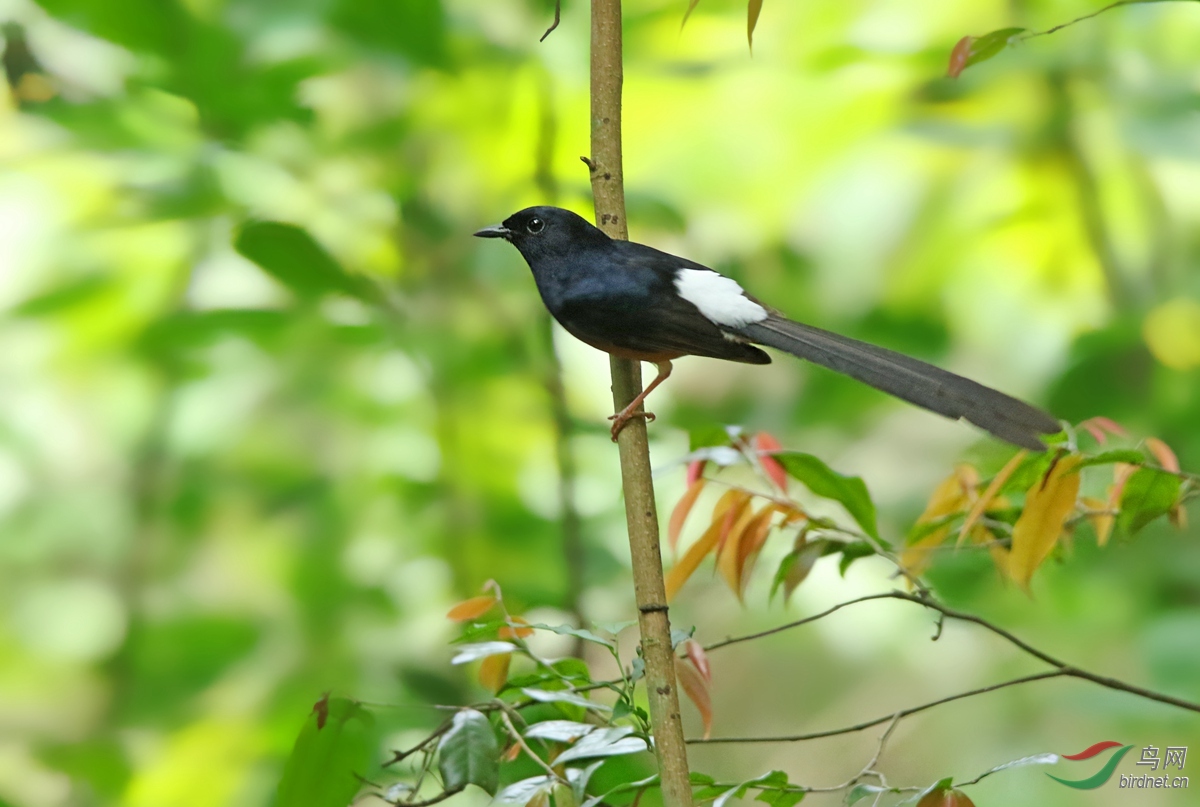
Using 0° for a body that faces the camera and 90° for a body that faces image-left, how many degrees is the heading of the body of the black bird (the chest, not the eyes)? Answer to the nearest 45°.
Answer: approximately 90°
